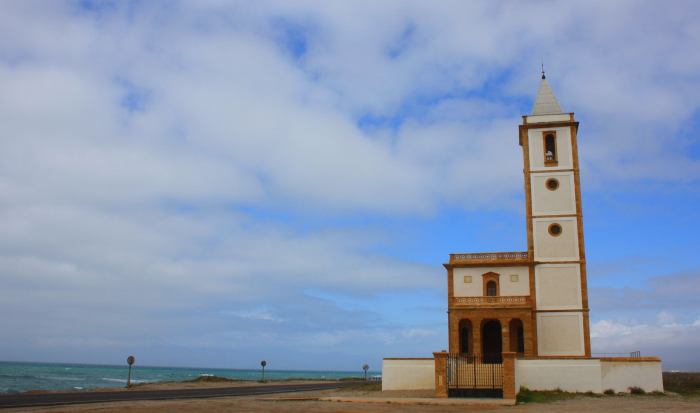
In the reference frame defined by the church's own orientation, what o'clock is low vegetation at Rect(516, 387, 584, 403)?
The low vegetation is roughly at 12 o'clock from the church.

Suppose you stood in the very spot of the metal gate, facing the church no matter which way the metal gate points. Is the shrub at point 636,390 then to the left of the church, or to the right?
right

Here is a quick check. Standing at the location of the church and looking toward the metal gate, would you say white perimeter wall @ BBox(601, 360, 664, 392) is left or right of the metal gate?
left

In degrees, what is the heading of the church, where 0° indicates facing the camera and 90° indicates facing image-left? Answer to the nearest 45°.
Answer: approximately 0°

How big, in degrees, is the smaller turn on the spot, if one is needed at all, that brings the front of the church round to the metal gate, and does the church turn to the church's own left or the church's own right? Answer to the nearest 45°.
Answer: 0° — it already faces it
